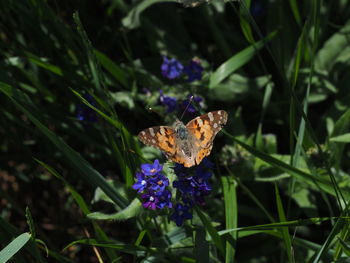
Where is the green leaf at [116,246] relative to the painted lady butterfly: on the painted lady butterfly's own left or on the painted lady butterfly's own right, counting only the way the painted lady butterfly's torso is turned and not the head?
on the painted lady butterfly's own left

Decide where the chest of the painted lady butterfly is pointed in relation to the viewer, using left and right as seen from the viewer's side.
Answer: facing away from the viewer

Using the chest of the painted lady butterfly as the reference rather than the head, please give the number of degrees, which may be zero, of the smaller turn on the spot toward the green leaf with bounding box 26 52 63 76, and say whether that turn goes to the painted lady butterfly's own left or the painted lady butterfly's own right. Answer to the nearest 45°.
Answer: approximately 45° to the painted lady butterfly's own left

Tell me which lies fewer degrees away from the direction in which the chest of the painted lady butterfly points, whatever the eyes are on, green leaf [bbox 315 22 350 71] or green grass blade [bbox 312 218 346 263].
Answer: the green leaf

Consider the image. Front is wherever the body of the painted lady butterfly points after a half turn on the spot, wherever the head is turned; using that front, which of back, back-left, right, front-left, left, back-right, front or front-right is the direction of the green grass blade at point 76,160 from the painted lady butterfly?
right

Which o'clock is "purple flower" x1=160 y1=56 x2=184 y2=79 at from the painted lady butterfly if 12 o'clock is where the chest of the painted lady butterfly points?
The purple flower is roughly at 12 o'clock from the painted lady butterfly.
